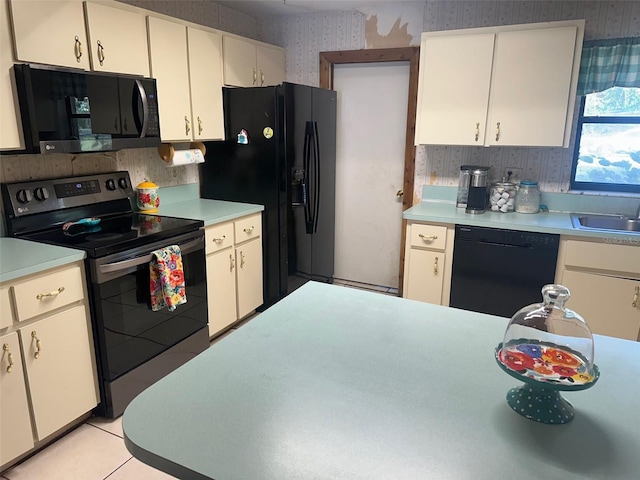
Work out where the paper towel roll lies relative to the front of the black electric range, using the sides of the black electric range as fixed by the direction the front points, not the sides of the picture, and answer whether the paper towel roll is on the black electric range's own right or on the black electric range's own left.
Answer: on the black electric range's own left

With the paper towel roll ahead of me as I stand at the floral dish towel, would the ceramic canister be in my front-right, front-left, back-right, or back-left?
front-left

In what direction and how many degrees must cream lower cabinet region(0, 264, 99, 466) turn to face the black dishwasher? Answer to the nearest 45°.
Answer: approximately 45° to its left

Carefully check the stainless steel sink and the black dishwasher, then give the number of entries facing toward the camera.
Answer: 2

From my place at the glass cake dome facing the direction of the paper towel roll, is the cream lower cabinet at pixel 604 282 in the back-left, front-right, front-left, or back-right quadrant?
front-right

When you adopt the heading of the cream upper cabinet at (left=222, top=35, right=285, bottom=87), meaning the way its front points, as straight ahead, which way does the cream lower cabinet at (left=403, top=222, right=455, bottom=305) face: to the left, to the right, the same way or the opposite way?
to the right

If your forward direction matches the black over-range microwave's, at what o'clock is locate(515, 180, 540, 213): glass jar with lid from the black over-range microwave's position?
The glass jar with lid is roughly at 11 o'clock from the black over-range microwave.

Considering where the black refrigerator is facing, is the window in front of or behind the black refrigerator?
in front

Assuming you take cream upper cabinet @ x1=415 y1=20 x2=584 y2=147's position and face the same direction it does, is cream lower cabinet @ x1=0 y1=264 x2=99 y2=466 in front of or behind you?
in front

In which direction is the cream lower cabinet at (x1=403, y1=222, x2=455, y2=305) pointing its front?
toward the camera

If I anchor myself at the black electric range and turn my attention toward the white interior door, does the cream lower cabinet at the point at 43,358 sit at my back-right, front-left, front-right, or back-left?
back-right

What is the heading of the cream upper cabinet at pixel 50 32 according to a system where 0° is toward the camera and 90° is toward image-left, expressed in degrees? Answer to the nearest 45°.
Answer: approximately 315°

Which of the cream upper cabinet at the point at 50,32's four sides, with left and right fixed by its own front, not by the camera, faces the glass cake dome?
front

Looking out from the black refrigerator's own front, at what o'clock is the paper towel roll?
The paper towel roll is roughly at 4 o'clock from the black refrigerator.
